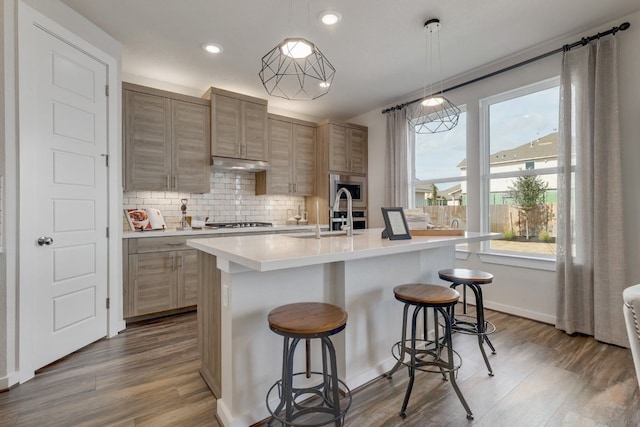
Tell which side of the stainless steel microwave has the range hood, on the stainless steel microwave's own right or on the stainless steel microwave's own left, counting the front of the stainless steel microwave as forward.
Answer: on the stainless steel microwave's own right

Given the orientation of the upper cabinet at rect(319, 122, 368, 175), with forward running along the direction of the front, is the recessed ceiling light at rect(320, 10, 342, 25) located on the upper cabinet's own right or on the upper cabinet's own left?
on the upper cabinet's own right

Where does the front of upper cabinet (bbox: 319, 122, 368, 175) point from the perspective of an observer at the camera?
facing the viewer and to the right of the viewer

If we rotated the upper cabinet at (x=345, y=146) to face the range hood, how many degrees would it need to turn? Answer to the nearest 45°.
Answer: approximately 90° to its right

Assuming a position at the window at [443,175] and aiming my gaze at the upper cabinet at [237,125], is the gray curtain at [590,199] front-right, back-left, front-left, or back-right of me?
back-left

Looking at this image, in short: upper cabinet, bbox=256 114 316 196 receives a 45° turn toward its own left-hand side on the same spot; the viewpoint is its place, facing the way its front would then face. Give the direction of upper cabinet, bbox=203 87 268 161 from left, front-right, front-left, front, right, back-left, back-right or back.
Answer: back-right

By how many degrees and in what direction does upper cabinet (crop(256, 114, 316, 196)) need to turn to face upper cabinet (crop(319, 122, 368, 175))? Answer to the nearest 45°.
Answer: approximately 45° to its left

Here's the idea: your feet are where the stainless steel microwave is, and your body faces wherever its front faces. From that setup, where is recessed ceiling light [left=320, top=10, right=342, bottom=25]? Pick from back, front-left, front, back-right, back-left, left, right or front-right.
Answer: front-right

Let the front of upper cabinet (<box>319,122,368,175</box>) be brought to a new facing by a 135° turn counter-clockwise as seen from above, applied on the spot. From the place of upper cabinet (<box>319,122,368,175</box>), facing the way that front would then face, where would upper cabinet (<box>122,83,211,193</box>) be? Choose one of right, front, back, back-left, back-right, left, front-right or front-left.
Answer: back-left

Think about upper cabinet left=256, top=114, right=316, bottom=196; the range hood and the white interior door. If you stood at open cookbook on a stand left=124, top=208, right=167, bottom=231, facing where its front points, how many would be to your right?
1
